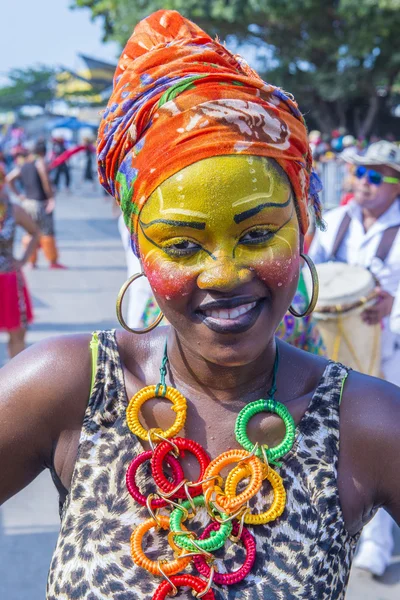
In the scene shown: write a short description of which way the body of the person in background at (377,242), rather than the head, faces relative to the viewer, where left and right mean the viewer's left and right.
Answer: facing the viewer and to the left of the viewer

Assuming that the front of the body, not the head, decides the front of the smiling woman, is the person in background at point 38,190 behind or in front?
behind

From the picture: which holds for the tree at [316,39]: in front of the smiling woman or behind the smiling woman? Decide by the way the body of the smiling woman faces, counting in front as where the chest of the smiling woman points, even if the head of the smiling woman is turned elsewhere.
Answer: behind

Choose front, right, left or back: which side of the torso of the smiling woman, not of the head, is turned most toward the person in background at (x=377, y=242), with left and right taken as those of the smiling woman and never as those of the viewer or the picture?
back

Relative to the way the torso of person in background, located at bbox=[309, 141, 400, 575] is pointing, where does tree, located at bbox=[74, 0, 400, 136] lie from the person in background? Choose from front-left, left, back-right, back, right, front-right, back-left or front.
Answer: back-right

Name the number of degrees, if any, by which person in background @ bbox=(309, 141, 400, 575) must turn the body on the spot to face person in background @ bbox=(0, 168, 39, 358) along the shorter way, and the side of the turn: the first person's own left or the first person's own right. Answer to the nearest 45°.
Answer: approximately 45° to the first person's own right

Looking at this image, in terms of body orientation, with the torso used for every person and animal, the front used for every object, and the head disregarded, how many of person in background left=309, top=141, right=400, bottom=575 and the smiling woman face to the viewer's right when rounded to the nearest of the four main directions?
0

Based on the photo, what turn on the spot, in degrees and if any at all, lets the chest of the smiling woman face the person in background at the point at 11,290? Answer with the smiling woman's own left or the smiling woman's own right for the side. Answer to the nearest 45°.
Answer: approximately 180°

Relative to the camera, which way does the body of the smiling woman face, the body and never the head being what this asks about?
toward the camera

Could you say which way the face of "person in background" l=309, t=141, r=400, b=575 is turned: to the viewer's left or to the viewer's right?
to the viewer's left

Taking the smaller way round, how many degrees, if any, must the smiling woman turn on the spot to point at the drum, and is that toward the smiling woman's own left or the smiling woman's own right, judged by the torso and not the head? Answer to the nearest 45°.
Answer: approximately 180°
